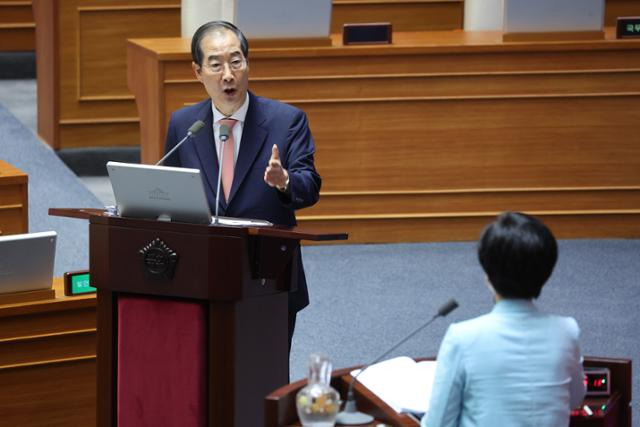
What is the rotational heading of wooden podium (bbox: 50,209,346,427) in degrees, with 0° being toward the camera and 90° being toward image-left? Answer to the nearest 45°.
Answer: approximately 45°

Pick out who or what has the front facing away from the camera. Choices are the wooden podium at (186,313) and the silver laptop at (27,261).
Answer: the silver laptop

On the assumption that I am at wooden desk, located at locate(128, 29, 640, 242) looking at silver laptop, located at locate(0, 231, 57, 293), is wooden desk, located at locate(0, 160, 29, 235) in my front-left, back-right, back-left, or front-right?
front-right

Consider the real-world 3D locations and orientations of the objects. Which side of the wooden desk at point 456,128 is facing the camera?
front

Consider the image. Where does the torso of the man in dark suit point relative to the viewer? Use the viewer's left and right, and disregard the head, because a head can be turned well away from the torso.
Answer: facing the viewer

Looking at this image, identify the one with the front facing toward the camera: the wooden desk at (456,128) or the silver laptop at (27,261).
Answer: the wooden desk

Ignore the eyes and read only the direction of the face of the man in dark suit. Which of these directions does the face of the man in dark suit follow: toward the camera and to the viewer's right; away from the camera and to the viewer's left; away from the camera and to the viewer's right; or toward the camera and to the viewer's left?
toward the camera and to the viewer's right

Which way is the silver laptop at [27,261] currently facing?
away from the camera

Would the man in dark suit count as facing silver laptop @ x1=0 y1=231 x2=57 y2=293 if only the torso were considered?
no

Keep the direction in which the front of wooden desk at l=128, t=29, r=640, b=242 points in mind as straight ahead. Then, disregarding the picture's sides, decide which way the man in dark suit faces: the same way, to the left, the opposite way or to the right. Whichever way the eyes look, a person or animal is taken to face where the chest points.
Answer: the same way

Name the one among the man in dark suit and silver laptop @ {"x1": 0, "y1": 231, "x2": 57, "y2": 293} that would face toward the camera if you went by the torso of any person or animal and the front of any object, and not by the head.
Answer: the man in dark suit

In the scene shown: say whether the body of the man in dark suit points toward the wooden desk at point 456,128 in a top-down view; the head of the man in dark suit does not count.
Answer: no
